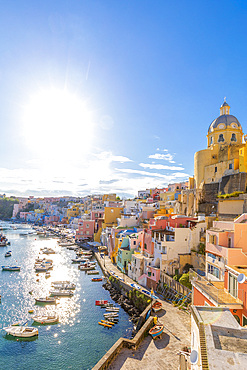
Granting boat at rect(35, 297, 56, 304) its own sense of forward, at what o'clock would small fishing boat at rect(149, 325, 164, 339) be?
The small fishing boat is roughly at 8 o'clock from the boat.

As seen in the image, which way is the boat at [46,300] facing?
to the viewer's left

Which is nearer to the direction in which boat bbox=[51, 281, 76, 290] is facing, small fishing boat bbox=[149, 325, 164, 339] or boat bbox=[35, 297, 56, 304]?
the boat

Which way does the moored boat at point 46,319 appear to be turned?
to the viewer's left

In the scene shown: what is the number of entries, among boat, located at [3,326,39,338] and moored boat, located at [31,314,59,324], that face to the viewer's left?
2

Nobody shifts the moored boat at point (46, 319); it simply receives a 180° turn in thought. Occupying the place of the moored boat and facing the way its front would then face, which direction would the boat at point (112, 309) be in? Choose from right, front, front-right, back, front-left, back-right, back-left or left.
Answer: front

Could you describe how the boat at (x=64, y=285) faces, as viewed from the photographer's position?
facing to the left of the viewer

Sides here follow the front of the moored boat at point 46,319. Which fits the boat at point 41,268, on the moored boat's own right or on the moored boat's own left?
on the moored boat's own right

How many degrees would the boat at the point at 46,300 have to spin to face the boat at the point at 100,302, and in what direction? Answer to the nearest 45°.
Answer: approximately 180°

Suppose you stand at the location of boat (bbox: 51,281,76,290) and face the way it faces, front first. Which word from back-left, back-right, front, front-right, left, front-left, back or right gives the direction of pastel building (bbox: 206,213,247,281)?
back-left

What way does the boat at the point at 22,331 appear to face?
to the viewer's left
